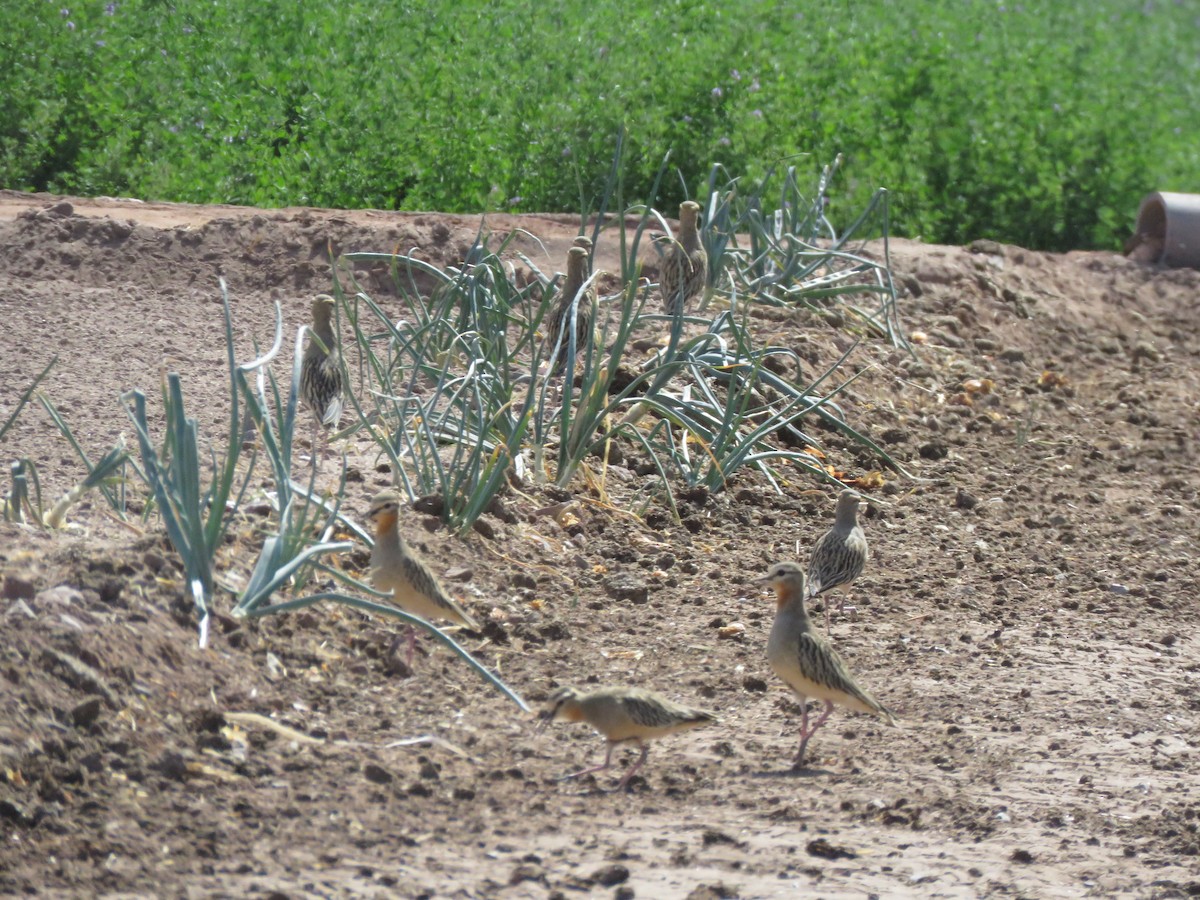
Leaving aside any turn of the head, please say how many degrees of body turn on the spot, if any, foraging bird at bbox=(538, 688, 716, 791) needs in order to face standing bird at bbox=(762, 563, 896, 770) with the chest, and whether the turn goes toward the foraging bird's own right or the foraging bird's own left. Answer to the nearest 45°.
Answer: approximately 135° to the foraging bird's own right

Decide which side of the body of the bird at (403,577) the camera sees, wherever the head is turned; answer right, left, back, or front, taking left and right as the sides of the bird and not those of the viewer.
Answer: left

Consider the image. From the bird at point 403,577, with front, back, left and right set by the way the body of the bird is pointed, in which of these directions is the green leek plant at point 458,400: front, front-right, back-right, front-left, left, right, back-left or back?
right

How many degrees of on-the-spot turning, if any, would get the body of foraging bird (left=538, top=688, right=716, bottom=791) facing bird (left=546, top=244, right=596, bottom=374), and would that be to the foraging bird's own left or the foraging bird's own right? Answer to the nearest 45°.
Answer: approximately 90° to the foraging bird's own right

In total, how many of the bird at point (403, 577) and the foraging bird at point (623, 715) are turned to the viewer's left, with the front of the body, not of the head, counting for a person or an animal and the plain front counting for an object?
2

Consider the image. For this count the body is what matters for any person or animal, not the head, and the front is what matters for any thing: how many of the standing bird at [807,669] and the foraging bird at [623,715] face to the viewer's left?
2

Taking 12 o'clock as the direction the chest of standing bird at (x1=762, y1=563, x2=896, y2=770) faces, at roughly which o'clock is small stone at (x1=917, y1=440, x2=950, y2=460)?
The small stone is roughly at 3 o'clock from the standing bird.

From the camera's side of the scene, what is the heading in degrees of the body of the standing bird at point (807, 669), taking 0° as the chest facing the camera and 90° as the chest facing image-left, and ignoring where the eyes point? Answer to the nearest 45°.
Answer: approximately 90°

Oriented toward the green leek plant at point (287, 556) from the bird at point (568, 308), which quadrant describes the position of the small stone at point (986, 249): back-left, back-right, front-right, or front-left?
back-left

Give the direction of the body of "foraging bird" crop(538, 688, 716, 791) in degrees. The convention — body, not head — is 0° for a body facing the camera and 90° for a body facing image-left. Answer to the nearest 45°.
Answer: approximately 90°
